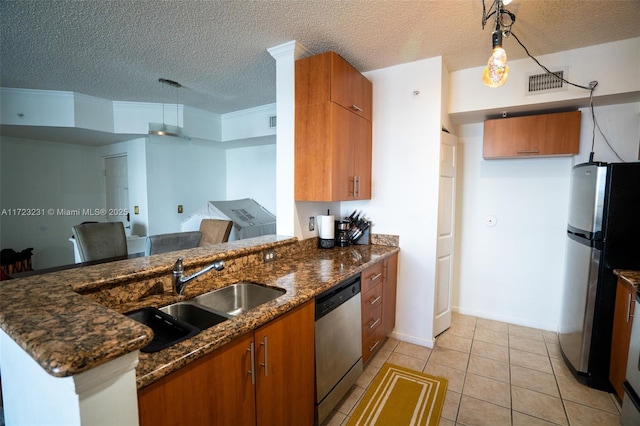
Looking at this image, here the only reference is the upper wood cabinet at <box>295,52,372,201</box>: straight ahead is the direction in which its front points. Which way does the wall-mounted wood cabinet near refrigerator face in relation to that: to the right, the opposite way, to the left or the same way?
to the right

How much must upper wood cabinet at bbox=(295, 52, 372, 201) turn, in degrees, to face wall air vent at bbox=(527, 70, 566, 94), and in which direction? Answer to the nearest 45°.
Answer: approximately 45° to its left

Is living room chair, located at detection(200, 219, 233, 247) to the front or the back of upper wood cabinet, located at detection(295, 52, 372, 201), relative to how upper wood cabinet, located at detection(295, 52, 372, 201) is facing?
to the back

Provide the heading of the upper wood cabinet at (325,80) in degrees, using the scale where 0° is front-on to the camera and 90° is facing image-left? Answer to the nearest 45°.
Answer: approximately 315°

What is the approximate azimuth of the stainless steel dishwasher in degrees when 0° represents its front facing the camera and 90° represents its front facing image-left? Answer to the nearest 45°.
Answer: approximately 315°

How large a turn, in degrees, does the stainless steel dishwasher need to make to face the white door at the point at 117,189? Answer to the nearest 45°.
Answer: approximately 180°
